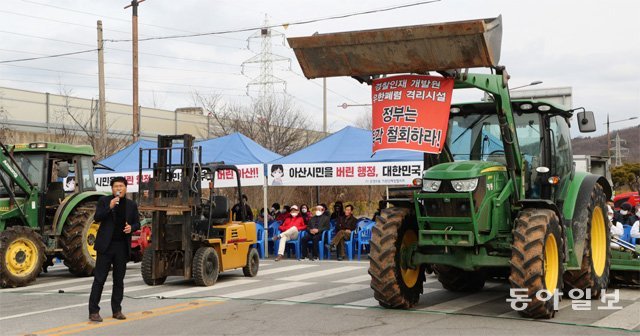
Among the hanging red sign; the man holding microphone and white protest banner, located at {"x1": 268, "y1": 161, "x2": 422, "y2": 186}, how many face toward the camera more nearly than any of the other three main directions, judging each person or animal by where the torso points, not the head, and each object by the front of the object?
3

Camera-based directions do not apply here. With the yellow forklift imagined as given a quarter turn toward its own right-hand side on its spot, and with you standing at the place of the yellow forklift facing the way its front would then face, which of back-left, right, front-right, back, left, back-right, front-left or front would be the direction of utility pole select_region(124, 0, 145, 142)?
front-right

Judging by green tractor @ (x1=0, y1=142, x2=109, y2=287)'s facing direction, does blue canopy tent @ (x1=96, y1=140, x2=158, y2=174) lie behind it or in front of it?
behind

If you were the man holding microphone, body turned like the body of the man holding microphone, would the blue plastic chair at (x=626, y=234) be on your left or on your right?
on your left

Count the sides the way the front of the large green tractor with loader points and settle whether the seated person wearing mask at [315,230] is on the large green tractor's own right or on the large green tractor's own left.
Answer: on the large green tractor's own right

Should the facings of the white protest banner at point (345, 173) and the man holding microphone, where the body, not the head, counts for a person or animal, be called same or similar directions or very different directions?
same or similar directions

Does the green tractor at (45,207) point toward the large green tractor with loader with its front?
no

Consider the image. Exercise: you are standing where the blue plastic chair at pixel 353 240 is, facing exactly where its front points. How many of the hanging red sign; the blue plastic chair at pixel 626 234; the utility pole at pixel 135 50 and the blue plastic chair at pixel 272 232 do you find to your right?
2

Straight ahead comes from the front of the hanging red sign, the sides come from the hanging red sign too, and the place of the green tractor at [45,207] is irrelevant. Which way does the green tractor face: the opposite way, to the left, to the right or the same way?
to the right

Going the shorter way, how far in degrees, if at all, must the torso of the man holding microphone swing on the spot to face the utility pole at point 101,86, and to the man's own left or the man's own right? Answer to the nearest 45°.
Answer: approximately 180°

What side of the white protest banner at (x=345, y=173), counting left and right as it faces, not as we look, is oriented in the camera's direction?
front

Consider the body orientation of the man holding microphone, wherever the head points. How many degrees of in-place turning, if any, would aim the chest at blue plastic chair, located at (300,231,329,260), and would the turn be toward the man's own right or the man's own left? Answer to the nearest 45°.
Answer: approximately 135° to the man's own left

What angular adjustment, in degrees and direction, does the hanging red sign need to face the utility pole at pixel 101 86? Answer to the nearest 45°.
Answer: approximately 135° to its right

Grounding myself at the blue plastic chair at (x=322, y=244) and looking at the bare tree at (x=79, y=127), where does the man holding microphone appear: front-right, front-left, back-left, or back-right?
back-left

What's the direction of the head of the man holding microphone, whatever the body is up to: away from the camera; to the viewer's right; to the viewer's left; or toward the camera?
toward the camera
